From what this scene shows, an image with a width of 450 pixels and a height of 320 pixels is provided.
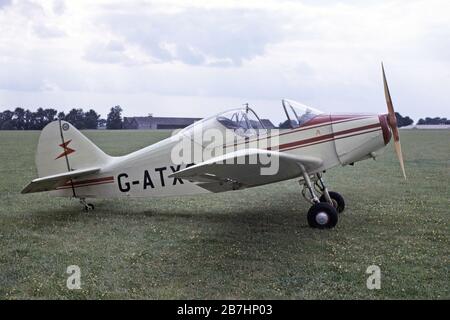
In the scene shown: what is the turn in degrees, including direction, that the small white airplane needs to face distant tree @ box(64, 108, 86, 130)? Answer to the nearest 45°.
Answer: approximately 90° to its left

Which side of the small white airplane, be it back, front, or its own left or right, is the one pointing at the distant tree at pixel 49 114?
left

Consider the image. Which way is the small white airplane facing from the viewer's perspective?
to the viewer's right
